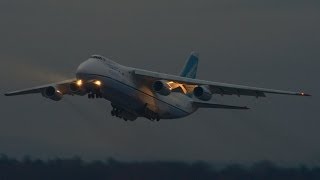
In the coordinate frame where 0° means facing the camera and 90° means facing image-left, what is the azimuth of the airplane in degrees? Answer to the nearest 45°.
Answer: approximately 45°
